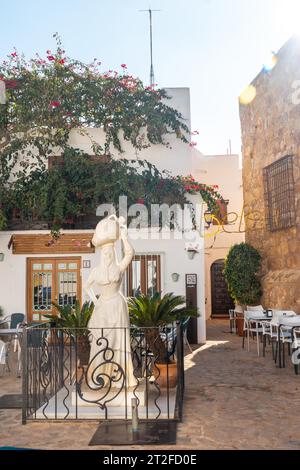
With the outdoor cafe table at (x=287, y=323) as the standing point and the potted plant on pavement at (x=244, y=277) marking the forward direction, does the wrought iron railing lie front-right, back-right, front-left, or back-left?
back-left

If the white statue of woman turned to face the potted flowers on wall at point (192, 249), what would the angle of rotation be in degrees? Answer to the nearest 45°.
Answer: approximately 180°

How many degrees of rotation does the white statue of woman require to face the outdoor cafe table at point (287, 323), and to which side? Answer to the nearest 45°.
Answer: approximately 135° to its left

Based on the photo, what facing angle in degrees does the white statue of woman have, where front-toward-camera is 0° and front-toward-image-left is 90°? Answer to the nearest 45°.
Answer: approximately 0°

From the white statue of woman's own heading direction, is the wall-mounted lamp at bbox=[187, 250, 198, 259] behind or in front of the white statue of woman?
behind

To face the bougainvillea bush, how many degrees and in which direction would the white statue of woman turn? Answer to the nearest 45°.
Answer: approximately 180°

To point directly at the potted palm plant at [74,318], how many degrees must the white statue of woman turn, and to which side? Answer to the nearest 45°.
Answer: approximately 135° to its right

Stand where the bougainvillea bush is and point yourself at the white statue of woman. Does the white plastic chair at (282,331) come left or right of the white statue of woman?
left
